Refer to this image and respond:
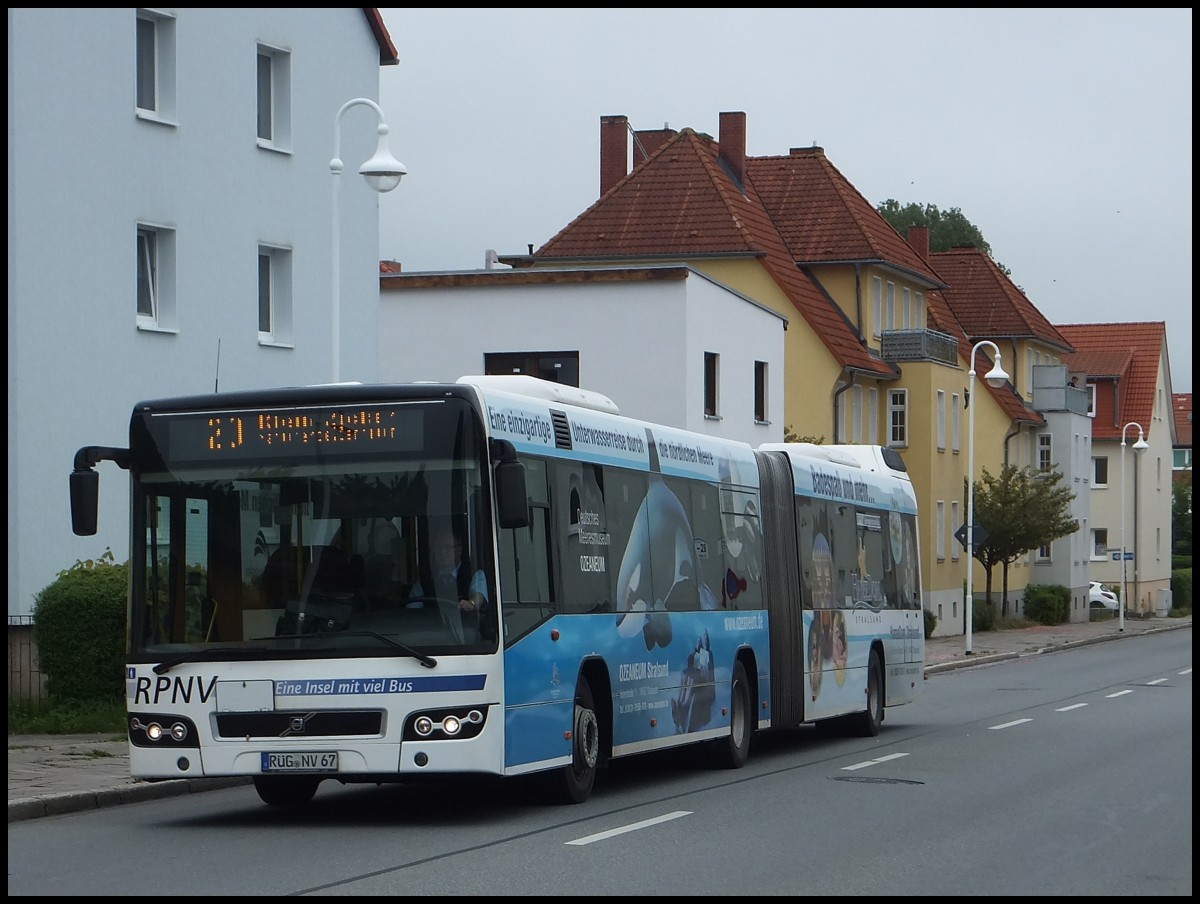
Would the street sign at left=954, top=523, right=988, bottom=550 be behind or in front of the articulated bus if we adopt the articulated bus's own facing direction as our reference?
behind

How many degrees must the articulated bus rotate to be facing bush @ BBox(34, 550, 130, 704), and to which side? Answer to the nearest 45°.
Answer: approximately 135° to its right

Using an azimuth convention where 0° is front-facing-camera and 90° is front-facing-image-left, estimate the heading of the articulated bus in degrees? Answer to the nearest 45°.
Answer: approximately 45°

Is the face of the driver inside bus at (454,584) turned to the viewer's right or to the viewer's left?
to the viewer's left
